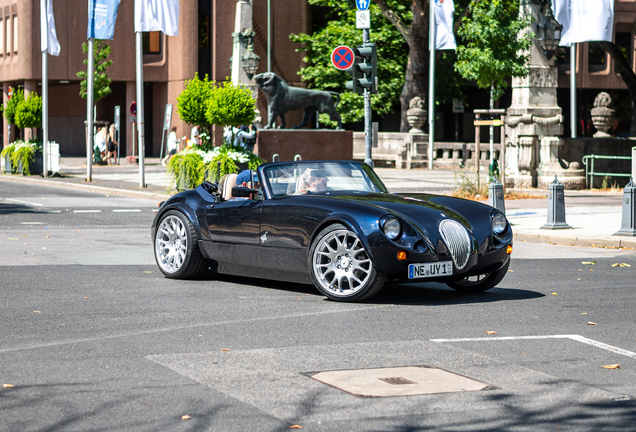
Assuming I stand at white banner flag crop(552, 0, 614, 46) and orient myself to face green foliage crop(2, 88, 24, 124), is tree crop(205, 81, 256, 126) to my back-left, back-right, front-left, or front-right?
front-left

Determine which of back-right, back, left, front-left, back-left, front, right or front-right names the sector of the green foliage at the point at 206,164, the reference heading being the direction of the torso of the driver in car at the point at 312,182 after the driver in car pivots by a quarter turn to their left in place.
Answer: front-left

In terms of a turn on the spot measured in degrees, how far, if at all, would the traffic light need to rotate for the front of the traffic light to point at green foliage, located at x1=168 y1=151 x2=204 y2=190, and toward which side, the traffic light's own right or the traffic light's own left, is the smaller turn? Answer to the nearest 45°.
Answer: approximately 45° to the traffic light's own right

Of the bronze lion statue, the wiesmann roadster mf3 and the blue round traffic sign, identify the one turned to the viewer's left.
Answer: the bronze lion statue

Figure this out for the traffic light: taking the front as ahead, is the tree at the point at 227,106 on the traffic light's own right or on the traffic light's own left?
on the traffic light's own right

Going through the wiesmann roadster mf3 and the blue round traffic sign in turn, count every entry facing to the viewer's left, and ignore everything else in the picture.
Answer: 0

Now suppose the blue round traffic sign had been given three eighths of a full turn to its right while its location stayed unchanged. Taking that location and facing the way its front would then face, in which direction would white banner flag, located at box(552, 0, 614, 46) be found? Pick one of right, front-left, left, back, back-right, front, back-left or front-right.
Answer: right

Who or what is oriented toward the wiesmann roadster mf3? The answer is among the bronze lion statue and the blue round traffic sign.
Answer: the blue round traffic sign

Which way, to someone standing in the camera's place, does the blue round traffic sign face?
facing the viewer

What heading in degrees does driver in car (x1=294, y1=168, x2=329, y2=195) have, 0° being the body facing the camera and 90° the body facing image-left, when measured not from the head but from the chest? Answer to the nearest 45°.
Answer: approximately 315°

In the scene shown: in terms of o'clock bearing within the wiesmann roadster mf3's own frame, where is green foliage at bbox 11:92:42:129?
The green foliage is roughly at 7 o'clock from the wiesmann roadster mf3.

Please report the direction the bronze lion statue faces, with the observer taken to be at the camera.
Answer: facing to the left of the viewer

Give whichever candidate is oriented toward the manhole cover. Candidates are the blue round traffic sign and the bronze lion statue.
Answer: the blue round traffic sign
